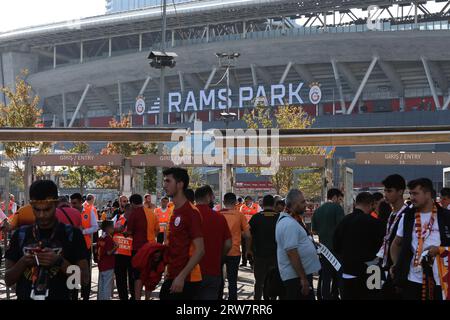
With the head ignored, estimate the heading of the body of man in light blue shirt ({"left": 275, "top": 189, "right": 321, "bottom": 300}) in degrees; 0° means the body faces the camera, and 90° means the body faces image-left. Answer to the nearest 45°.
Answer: approximately 270°

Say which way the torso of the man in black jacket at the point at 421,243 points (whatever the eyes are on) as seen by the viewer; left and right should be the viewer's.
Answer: facing the viewer and to the left of the viewer

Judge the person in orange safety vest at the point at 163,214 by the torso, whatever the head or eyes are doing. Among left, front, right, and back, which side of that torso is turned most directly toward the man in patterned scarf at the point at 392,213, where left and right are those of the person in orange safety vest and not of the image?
front

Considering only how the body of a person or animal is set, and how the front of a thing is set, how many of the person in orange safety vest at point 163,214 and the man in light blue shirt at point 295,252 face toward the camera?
1

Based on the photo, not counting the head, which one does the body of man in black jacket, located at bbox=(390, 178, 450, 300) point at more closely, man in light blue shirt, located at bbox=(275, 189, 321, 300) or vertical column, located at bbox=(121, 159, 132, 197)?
the man in light blue shirt

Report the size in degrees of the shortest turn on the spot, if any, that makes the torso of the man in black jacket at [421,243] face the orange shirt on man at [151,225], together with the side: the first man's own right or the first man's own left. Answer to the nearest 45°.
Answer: approximately 90° to the first man's own right
